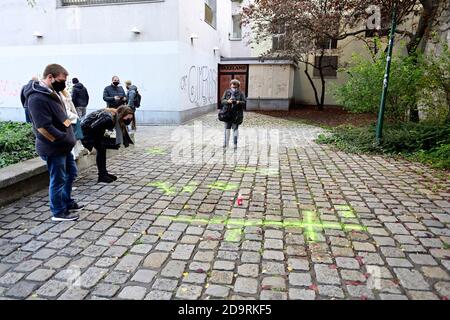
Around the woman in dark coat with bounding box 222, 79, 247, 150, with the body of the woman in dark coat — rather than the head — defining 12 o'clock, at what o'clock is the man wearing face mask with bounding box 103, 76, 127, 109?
The man wearing face mask is roughly at 4 o'clock from the woman in dark coat.

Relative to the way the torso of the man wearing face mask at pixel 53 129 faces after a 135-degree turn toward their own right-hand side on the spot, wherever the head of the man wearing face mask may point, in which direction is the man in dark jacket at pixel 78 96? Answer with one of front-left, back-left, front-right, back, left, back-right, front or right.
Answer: back-right

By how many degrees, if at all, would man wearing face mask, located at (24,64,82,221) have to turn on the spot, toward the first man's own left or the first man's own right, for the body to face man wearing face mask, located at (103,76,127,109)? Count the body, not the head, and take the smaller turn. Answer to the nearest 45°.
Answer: approximately 90° to the first man's own left

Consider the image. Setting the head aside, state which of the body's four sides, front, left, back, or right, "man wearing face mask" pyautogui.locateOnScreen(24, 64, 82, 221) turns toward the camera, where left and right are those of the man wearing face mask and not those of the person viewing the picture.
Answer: right

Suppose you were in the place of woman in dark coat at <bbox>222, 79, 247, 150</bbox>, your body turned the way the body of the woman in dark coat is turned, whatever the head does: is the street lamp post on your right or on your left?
on your left

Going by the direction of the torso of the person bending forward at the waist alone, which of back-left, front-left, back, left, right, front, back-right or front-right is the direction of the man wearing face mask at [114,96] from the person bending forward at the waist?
left

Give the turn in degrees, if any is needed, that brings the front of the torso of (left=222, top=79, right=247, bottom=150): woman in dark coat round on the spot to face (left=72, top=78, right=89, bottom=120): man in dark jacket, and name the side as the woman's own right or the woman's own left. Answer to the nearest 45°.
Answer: approximately 135° to the woman's own right

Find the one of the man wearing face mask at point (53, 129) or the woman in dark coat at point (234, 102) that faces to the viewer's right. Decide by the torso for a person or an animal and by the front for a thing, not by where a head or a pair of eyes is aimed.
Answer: the man wearing face mask

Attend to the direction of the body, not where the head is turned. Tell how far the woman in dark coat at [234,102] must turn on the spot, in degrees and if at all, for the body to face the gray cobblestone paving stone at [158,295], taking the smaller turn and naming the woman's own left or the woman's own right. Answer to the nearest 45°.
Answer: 0° — they already face it

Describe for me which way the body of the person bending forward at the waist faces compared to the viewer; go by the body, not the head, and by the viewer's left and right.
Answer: facing to the right of the viewer

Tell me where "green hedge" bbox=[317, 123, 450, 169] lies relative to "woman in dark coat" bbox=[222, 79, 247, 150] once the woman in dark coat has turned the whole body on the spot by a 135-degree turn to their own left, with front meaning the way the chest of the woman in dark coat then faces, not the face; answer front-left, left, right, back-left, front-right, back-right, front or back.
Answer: front-right

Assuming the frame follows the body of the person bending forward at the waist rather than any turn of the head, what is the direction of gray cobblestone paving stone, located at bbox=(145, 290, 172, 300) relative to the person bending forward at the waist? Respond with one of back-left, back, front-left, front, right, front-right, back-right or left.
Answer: right
